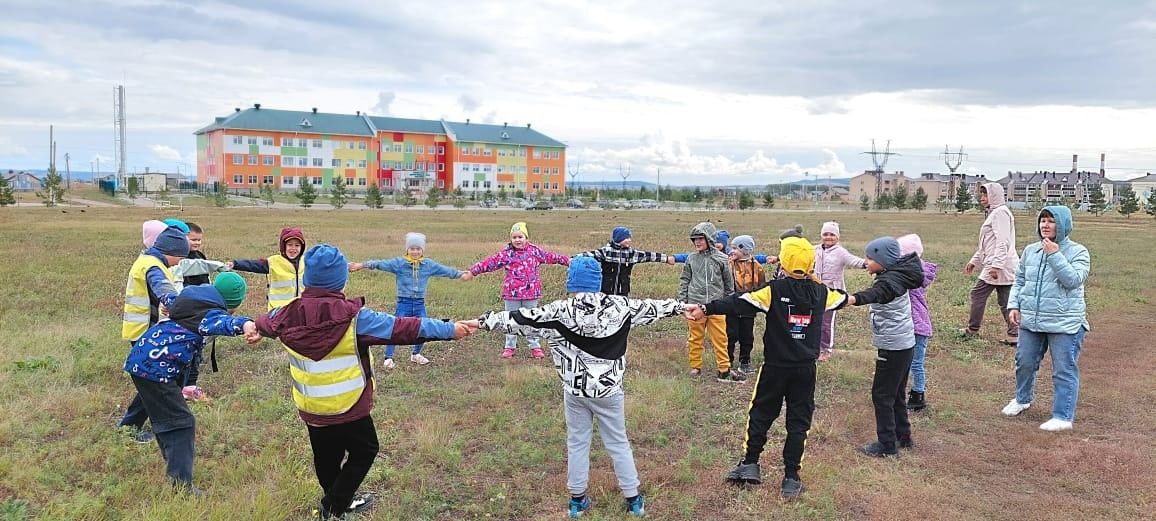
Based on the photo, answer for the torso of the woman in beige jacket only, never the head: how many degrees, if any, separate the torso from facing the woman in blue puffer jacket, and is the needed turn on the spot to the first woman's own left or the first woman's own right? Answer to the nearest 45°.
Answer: approximately 90° to the first woman's own left

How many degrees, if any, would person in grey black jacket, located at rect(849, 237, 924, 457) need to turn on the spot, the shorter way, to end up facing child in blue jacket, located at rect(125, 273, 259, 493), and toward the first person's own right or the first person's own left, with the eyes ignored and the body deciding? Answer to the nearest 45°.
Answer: approximately 45° to the first person's own left

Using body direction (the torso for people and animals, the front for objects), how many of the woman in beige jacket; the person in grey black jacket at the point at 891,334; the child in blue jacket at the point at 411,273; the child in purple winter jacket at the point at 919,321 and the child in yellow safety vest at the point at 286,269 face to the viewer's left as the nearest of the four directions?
3

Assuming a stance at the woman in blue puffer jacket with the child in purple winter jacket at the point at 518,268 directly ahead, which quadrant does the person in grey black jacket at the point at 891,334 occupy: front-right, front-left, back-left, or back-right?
front-left

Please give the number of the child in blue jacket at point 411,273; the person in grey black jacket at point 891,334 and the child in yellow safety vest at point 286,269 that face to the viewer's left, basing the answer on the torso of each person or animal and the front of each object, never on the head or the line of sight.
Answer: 1

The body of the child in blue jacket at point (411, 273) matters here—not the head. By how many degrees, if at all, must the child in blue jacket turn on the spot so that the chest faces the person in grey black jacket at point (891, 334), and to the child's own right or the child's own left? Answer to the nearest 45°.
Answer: approximately 45° to the child's own left

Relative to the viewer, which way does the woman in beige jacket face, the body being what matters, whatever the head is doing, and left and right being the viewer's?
facing to the left of the viewer

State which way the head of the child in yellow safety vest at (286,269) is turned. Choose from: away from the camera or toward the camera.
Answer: toward the camera

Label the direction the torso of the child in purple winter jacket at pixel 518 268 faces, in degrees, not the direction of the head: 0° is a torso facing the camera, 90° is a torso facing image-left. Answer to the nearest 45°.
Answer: approximately 0°

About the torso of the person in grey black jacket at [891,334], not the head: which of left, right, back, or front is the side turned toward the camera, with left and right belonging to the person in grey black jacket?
left

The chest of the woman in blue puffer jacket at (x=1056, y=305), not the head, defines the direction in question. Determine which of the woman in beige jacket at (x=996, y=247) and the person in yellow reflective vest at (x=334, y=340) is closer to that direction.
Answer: the person in yellow reflective vest

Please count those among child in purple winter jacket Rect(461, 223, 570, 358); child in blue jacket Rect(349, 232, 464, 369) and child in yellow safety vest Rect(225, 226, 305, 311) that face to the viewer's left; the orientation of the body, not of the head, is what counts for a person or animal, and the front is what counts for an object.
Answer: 0

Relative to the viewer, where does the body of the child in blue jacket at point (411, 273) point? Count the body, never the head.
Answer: toward the camera

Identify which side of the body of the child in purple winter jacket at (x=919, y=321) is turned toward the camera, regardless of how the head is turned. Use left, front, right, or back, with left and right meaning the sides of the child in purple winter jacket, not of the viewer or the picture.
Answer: left

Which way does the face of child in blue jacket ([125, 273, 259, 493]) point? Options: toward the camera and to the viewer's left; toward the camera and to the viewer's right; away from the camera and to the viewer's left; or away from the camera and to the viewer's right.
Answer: away from the camera and to the viewer's right
